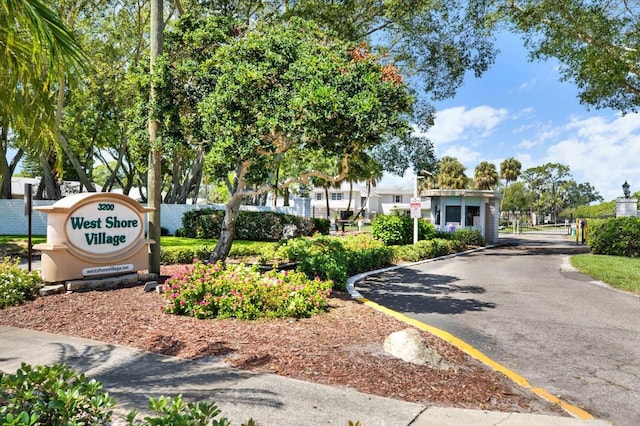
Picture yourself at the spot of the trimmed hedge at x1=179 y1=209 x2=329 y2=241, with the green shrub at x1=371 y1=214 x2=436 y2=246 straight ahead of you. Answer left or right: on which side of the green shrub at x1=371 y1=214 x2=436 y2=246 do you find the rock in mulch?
right

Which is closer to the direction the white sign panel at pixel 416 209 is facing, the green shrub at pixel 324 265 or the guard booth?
the green shrub

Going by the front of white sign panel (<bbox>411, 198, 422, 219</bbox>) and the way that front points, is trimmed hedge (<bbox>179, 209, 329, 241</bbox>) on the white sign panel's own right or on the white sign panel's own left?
on the white sign panel's own right

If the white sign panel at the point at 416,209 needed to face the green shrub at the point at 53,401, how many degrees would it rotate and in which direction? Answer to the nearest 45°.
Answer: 0° — it already faces it

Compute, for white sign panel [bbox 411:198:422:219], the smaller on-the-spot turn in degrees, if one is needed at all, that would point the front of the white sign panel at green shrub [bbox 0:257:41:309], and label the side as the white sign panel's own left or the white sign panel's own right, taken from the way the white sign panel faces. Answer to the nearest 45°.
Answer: approximately 45° to the white sign panel's own right

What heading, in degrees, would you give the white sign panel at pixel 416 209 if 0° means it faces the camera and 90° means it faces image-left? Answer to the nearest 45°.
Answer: approximately 0°
